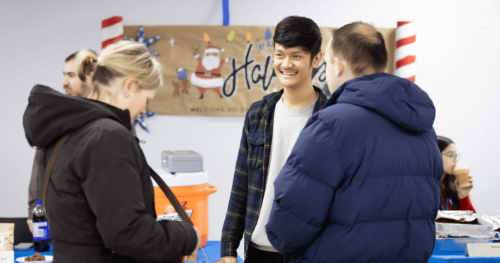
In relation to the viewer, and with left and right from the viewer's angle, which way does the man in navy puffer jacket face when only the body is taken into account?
facing away from the viewer and to the left of the viewer

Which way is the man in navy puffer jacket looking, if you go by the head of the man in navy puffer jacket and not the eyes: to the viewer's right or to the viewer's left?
to the viewer's left

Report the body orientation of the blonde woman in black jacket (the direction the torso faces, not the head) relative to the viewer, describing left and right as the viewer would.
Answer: facing to the right of the viewer

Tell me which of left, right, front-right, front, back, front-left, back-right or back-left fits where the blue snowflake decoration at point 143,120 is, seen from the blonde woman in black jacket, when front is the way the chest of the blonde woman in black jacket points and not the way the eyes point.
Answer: left

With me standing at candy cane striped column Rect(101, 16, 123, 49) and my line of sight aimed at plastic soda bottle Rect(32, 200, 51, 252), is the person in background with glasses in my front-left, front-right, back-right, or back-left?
front-left

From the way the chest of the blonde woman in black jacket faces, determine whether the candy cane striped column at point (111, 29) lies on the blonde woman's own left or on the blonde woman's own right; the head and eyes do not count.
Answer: on the blonde woman's own left

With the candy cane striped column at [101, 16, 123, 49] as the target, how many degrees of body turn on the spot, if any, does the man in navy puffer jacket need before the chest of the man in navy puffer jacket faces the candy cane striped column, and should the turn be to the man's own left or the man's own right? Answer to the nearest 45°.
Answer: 0° — they already face it
